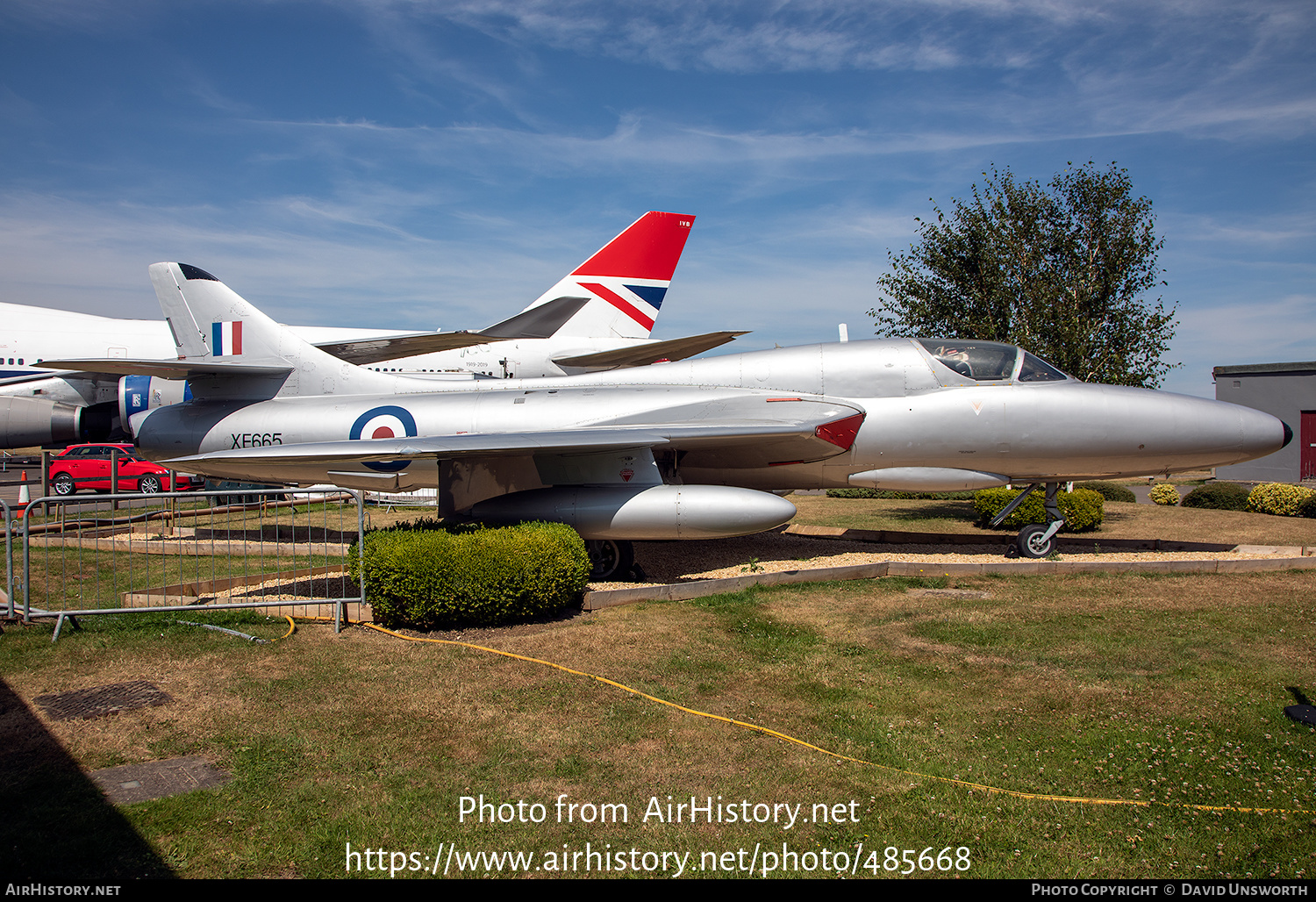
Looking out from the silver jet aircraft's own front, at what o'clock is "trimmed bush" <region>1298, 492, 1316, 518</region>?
The trimmed bush is roughly at 11 o'clock from the silver jet aircraft.

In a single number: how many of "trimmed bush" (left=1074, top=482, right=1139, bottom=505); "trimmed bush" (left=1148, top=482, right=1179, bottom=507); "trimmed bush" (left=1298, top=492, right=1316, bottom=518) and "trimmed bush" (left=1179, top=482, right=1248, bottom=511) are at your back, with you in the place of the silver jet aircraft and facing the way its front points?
0

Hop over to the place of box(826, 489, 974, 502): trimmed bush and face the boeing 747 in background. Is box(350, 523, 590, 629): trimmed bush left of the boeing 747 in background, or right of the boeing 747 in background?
left

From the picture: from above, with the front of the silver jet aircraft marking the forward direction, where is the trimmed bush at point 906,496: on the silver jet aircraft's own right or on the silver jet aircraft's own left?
on the silver jet aircraft's own left

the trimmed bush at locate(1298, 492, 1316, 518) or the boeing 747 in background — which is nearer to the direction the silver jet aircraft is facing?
the trimmed bush

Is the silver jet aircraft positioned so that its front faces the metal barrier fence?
no

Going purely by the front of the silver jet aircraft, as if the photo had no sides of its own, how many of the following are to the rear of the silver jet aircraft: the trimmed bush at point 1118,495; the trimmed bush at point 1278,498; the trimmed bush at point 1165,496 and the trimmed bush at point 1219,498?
0

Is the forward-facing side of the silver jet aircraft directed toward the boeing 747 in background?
no

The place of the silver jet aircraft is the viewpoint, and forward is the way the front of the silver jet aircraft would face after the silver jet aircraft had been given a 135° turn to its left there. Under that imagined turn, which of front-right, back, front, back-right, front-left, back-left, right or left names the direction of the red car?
front

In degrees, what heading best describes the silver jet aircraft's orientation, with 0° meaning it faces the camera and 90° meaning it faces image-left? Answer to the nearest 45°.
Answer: approximately 270°

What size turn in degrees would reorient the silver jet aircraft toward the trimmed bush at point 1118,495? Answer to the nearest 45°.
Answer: approximately 45° to its left
